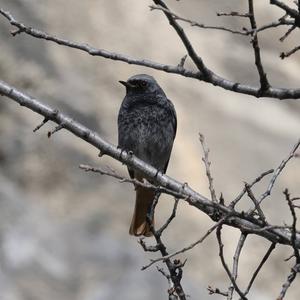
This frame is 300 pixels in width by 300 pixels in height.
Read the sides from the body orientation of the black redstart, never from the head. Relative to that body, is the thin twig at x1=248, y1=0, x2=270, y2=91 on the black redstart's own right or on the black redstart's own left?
on the black redstart's own left

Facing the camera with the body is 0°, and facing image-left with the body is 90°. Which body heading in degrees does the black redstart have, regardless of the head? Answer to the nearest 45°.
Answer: approximately 45°
